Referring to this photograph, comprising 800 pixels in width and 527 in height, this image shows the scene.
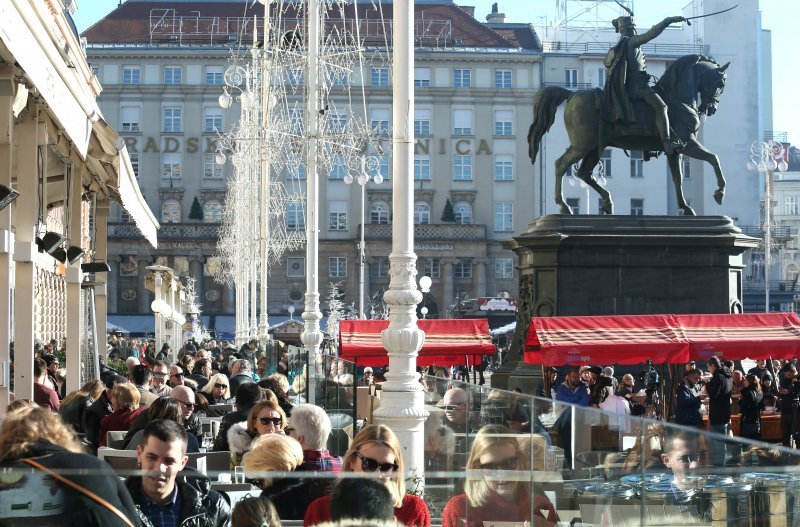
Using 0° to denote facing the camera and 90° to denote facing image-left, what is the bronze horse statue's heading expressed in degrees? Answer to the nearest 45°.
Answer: approximately 270°

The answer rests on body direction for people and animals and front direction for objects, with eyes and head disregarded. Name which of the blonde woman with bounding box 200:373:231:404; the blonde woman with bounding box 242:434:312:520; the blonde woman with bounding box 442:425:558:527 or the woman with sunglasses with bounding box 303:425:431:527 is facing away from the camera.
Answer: the blonde woman with bounding box 242:434:312:520

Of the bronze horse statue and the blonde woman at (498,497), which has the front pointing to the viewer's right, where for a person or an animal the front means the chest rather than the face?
the bronze horse statue

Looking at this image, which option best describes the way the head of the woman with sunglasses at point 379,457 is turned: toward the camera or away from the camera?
toward the camera

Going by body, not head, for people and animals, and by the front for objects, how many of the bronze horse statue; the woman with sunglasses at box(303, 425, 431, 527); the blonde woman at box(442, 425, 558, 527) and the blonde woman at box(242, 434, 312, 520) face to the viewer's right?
1

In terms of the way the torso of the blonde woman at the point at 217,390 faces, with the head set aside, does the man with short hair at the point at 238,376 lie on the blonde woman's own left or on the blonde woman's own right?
on the blonde woman's own left

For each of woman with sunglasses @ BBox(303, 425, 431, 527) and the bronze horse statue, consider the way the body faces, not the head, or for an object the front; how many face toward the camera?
1

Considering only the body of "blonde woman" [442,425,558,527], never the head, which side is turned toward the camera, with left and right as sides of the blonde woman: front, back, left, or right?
front

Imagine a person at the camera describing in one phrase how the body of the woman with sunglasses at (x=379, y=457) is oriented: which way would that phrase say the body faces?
toward the camera

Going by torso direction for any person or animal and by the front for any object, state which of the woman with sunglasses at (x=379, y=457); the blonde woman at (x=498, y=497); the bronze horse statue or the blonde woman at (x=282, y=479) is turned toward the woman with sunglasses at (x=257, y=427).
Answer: the blonde woman at (x=282, y=479)

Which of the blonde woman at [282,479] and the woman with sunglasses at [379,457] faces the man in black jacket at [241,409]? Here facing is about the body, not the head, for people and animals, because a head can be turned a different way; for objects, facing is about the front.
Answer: the blonde woman

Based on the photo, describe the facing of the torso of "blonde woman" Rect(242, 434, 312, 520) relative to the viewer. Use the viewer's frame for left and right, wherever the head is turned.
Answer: facing away from the viewer

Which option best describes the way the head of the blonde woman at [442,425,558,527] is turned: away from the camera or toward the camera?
toward the camera

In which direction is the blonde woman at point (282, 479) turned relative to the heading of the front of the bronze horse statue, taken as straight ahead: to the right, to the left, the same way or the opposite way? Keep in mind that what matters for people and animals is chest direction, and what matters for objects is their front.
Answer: to the left

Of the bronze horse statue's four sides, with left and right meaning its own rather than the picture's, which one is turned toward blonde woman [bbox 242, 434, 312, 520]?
right
